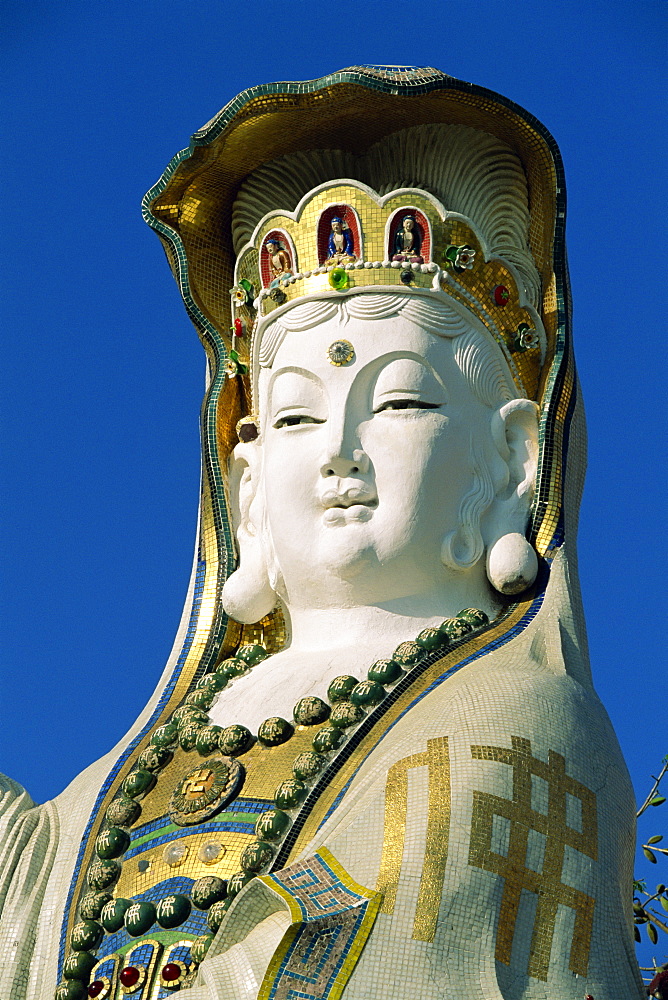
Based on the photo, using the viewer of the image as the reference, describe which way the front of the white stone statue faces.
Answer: facing the viewer and to the left of the viewer
